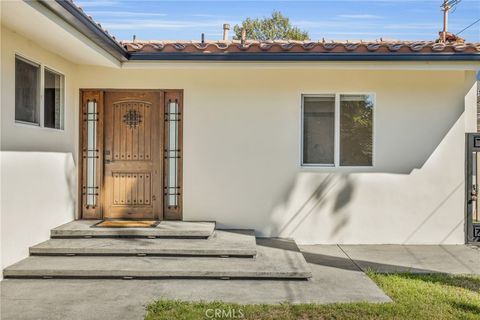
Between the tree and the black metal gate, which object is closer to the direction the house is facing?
the black metal gate

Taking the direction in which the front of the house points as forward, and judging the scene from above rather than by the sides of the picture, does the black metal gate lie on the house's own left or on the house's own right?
on the house's own left

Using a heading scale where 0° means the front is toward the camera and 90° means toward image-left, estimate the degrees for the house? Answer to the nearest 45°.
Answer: approximately 0°

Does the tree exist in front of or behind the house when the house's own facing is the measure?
behind
